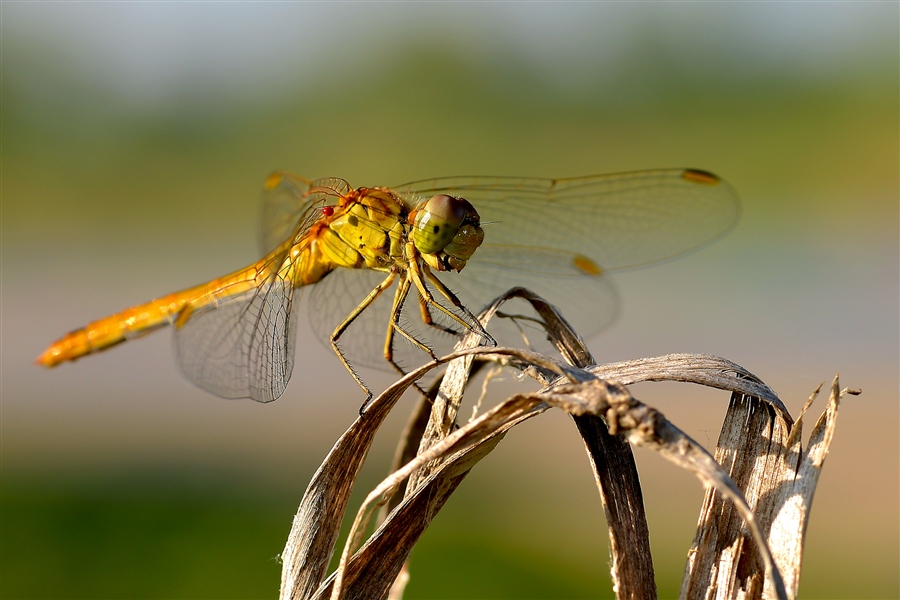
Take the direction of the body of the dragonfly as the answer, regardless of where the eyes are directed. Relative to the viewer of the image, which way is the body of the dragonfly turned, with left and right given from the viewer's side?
facing the viewer and to the right of the viewer
